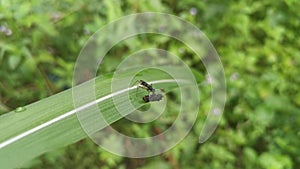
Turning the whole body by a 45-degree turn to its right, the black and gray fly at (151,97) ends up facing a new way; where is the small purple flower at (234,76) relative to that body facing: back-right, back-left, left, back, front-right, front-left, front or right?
right

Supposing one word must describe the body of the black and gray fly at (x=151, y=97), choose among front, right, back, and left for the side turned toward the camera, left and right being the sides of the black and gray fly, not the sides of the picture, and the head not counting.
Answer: left

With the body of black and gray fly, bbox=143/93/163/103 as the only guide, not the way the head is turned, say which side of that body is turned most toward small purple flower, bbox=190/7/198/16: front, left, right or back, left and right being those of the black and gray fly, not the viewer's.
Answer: right
